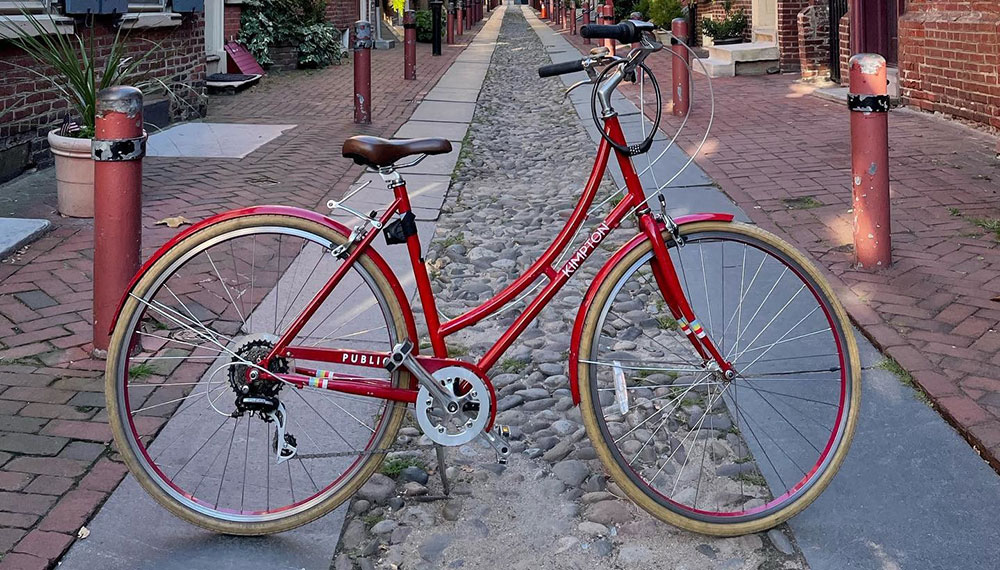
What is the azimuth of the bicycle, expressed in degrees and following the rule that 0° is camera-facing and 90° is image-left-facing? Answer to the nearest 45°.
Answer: approximately 270°

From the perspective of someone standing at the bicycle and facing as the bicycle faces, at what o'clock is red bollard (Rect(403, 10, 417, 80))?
The red bollard is roughly at 9 o'clock from the bicycle.

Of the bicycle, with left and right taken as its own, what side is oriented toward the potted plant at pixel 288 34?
left

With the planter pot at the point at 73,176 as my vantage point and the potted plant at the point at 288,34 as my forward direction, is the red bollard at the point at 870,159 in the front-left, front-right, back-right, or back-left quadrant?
back-right

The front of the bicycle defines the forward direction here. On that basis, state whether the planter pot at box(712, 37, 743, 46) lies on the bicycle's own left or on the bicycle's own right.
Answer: on the bicycle's own left
